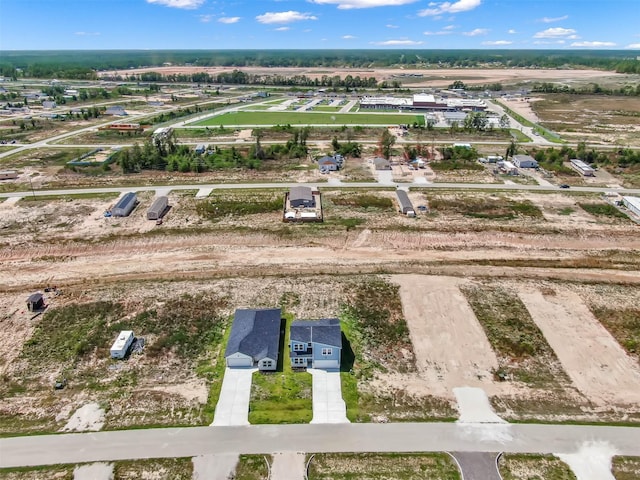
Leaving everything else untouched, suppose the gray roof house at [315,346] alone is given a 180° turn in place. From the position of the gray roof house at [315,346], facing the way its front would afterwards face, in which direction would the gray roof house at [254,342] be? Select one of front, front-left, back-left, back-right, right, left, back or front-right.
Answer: left

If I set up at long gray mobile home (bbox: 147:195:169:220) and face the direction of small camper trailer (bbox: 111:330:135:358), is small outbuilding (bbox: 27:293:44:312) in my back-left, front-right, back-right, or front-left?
front-right

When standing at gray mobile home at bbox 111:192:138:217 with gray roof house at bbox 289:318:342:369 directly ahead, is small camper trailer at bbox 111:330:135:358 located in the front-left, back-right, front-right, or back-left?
front-right

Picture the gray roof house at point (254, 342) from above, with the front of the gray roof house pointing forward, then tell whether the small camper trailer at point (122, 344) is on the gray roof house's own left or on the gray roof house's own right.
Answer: on the gray roof house's own right

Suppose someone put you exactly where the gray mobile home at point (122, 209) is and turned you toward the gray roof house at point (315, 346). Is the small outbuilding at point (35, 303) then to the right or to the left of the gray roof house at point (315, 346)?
right

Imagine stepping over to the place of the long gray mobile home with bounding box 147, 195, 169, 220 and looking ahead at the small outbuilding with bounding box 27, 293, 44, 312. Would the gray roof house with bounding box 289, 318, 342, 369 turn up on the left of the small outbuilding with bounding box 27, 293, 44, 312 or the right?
left

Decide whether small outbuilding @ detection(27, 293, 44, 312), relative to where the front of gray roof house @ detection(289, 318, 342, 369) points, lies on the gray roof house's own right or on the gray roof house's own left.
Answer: on the gray roof house's own right

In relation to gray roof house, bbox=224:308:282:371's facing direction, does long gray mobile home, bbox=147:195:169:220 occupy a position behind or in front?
behind

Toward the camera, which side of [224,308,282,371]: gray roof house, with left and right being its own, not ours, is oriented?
front

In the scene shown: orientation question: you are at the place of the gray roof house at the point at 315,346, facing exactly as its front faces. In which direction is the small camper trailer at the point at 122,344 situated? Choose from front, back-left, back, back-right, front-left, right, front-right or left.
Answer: right

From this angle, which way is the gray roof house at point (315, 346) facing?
toward the camera

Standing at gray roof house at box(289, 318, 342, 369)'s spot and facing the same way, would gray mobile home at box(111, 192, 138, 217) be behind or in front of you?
behind

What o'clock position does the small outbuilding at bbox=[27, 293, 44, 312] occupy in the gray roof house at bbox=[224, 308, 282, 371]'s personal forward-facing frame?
The small outbuilding is roughly at 4 o'clock from the gray roof house.

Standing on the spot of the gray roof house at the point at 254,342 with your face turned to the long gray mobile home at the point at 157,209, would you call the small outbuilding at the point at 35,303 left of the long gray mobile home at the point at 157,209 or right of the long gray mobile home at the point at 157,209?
left

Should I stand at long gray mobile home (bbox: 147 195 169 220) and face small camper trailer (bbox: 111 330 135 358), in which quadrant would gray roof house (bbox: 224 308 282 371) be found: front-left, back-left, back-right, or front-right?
front-left

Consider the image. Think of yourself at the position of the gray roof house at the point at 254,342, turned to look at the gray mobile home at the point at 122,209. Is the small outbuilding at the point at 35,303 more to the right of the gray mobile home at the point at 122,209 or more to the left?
left
